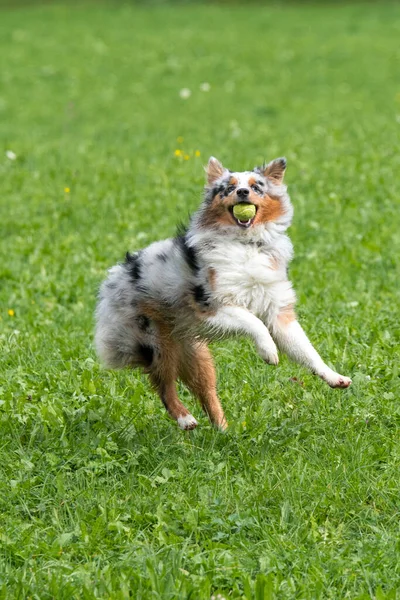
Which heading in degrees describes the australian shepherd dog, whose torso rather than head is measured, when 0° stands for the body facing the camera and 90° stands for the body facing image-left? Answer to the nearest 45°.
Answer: approximately 315°
